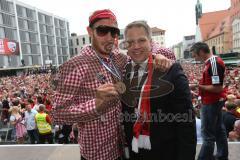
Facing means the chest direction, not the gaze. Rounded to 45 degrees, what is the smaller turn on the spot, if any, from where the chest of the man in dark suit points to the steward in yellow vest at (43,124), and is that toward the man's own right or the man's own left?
approximately 90° to the man's own right

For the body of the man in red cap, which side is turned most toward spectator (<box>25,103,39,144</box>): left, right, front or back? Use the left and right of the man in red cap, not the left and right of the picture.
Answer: back

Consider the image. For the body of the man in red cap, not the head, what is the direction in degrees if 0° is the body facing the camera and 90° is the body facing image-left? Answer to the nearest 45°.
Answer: approximately 315°

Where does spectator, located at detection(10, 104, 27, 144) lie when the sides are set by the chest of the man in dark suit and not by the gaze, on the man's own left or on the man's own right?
on the man's own right

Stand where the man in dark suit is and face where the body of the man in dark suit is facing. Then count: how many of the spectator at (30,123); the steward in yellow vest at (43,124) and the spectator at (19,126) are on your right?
3

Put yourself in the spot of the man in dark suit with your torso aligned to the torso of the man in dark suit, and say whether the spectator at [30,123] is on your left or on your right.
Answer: on your right

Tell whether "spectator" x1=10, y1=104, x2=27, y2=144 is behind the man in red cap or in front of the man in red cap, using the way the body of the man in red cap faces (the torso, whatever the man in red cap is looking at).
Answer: behind

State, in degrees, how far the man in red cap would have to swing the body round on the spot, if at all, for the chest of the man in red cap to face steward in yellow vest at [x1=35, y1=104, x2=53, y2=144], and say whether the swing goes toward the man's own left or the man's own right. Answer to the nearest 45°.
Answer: approximately 135° to the man's own left

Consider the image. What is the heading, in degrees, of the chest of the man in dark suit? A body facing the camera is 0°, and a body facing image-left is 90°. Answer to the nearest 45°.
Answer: approximately 45°
